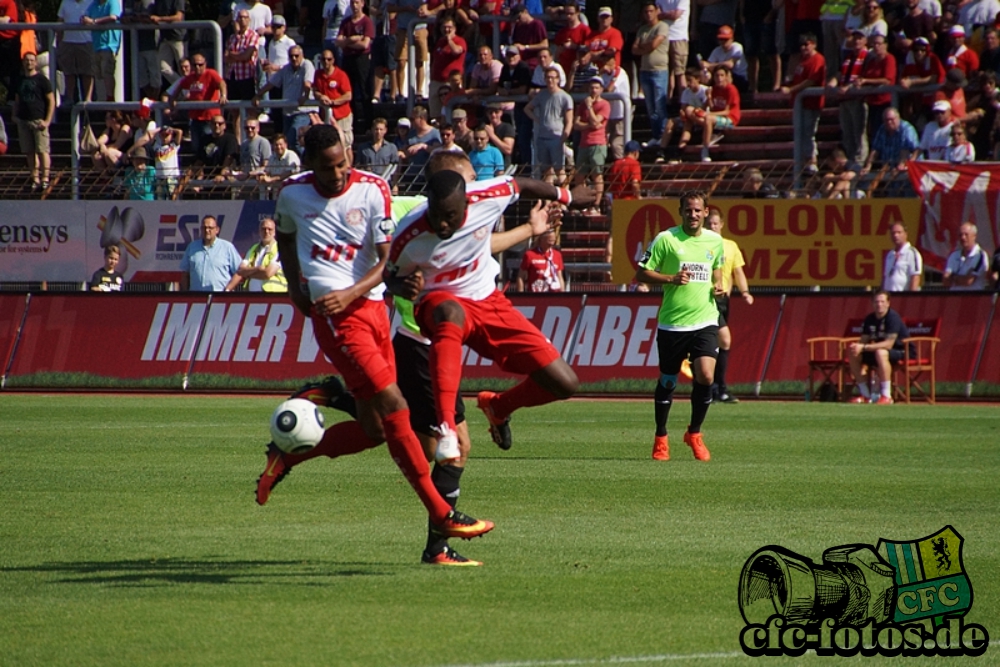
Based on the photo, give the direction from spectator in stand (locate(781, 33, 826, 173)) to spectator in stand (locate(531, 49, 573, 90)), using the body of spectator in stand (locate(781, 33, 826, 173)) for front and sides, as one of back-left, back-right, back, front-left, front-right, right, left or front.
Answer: front-right

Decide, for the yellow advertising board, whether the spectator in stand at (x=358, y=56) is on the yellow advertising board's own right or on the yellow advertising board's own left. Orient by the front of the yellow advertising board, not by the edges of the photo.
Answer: on the yellow advertising board's own right

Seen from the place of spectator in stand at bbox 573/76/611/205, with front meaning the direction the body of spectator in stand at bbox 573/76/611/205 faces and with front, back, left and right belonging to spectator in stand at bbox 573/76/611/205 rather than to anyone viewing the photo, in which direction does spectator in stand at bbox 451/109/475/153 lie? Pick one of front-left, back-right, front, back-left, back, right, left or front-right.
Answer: right

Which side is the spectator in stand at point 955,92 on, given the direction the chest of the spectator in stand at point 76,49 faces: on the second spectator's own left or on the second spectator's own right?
on the second spectator's own left

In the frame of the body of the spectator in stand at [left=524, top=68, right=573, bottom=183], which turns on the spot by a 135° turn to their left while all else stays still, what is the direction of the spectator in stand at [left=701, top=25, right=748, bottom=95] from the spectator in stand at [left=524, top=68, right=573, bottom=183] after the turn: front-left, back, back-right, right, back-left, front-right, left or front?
front

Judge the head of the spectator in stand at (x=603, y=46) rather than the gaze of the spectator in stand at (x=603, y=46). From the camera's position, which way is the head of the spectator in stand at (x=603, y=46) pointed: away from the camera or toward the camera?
toward the camera

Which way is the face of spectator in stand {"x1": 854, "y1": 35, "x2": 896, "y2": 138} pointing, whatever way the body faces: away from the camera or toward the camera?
toward the camera

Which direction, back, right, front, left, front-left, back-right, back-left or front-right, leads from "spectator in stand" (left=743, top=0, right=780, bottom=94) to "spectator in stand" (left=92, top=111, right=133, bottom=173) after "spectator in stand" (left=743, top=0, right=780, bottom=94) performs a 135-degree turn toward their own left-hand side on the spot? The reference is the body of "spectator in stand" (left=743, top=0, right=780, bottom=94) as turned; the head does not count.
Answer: back-left

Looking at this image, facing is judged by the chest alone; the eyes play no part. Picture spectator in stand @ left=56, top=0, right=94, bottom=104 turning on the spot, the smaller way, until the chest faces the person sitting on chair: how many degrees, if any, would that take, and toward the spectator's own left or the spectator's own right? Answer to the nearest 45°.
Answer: approximately 45° to the spectator's own left

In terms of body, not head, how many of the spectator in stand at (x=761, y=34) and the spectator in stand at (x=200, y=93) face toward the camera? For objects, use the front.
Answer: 2

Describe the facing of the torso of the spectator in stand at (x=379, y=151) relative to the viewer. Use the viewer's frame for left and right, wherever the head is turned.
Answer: facing the viewer

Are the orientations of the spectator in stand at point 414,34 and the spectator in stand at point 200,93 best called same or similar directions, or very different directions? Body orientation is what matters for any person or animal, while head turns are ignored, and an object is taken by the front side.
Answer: same or similar directions

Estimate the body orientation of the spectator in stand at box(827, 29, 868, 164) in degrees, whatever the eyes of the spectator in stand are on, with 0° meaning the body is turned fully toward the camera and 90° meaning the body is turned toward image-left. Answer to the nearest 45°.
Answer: approximately 45°

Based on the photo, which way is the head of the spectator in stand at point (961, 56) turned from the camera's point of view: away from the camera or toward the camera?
toward the camera

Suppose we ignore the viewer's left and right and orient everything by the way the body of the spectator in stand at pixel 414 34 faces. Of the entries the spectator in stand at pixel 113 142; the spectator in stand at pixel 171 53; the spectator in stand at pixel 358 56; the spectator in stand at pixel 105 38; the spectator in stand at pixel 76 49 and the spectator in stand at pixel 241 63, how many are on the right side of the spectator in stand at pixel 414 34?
6

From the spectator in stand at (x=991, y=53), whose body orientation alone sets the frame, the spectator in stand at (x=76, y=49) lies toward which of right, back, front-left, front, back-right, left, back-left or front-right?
right

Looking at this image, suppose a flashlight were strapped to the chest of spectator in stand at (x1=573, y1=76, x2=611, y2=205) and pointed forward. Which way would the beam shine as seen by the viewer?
toward the camera

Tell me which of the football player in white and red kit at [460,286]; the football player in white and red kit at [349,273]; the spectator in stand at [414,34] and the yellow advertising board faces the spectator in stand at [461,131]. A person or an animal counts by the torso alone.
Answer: the spectator in stand at [414,34]

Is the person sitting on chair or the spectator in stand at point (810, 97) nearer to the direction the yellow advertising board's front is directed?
the person sitting on chair

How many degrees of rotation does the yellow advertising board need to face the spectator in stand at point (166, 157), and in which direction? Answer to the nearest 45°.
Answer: approximately 90° to its right
